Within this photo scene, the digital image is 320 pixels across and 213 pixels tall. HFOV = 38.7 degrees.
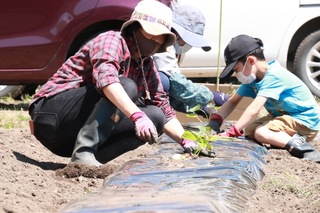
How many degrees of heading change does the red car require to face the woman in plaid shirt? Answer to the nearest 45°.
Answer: approximately 90° to its left

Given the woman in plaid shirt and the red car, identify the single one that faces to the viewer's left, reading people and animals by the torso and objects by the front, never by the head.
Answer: the red car

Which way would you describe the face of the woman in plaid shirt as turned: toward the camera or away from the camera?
toward the camera

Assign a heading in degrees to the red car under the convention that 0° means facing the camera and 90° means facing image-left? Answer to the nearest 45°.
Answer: approximately 90°

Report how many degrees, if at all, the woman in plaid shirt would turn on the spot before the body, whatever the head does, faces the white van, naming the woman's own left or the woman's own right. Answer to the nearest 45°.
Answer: approximately 90° to the woman's own left

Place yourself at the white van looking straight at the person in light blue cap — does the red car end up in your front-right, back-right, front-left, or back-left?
front-right

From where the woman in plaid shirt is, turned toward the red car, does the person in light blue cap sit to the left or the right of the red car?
right

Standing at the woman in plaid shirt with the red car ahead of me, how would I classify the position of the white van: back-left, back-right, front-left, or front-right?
front-right

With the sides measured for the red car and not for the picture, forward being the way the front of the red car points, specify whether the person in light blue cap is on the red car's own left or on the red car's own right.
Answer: on the red car's own left

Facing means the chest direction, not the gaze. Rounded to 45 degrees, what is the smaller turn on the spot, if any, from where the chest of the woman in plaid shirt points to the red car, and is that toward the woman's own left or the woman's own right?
approximately 135° to the woman's own left

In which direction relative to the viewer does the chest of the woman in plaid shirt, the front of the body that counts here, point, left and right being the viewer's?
facing the viewer and to the right of the viewer
